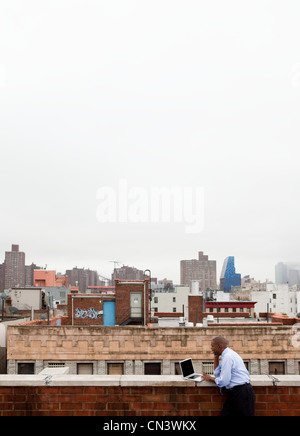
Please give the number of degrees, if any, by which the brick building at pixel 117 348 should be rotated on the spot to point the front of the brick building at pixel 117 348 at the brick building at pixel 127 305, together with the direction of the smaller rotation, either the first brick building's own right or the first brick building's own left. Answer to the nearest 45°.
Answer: approximately 180°

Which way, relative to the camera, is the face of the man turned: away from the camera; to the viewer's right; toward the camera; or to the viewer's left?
to the viewer's left

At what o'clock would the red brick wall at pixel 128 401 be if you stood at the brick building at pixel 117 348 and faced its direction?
The red brick wall is roughly at 12 o'clock from the brick building.

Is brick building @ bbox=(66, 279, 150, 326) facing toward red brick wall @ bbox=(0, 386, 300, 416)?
yes

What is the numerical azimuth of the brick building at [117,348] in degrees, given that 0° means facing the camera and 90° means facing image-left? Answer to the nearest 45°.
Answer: approximately 0°

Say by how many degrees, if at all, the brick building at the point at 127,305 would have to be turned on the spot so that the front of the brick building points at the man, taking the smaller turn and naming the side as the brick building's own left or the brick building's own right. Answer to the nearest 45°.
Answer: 0° — it already faces them

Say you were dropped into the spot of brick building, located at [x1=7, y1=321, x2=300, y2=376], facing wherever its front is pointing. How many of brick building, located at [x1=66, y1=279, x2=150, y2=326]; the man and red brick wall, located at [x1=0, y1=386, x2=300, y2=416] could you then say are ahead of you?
2

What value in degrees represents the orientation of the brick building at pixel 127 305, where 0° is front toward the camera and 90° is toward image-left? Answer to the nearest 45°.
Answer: approximately 0°

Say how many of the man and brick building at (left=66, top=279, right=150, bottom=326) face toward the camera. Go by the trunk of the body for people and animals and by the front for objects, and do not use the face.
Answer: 1

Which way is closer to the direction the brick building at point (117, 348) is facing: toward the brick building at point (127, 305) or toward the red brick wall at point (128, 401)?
the red brick wall

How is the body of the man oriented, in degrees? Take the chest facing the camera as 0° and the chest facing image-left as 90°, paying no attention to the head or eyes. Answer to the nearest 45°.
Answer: approximately 90°
